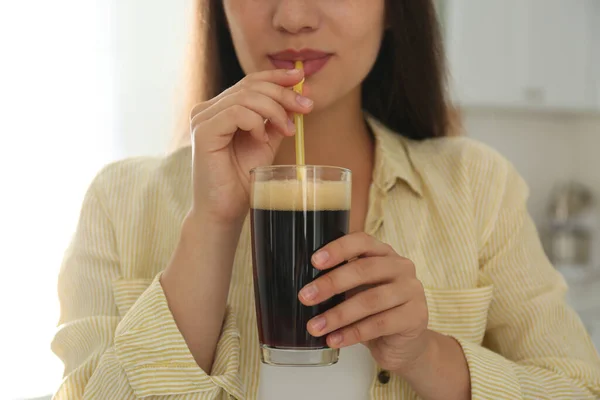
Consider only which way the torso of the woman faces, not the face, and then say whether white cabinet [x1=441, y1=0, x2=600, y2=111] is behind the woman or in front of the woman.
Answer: behind

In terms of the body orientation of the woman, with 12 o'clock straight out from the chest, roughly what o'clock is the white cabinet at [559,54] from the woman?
The white cabinet is roughly at 7 o'clock from the woman.

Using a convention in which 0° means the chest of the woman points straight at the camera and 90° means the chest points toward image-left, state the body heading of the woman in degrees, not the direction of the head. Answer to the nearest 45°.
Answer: approximately 0°

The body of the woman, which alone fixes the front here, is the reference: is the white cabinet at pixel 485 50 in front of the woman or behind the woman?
behind
